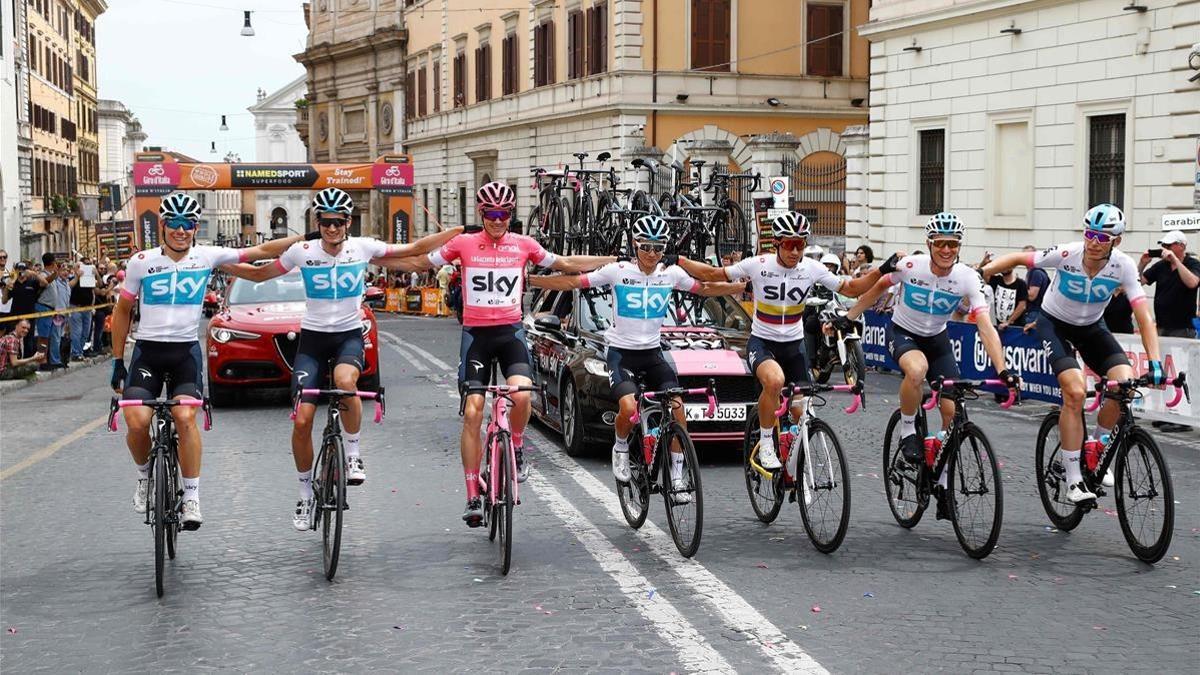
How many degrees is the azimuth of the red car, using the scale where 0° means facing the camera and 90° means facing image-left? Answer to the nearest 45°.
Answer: approximately 0°

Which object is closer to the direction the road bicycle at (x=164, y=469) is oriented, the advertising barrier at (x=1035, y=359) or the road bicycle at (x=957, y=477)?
the road bicycle

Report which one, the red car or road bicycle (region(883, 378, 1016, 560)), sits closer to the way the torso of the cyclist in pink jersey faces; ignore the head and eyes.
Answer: the road bicycle

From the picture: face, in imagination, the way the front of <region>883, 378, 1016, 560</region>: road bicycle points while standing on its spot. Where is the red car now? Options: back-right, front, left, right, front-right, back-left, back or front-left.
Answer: back

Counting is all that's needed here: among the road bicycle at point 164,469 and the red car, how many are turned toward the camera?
2

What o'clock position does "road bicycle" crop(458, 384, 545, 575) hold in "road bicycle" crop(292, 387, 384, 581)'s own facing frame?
"road bicycle" crop(458, 384, 545, 575) is roughly at 9 o'clock from "road bicycle" crop(292, 387, 384, 581).

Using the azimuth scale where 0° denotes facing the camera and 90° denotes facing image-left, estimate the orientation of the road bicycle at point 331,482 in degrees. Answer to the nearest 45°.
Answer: approximately 0°

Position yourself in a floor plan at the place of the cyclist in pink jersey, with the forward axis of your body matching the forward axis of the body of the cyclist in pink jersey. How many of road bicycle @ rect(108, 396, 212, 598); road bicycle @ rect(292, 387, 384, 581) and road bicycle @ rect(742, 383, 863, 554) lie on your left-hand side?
1

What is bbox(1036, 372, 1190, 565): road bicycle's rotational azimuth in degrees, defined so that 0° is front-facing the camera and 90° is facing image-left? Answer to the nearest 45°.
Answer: approximately 315°

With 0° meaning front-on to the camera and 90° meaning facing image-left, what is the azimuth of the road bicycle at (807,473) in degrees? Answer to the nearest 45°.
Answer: approximately 315°

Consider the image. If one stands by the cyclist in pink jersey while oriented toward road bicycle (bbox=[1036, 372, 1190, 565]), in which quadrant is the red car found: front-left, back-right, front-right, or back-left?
back-left

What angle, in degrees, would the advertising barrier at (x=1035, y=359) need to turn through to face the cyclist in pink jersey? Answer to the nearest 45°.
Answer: approximately 45° to its left

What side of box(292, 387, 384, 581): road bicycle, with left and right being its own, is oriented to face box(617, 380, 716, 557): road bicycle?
left

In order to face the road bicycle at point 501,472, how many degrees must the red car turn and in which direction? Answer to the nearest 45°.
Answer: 0° — it already faces it
